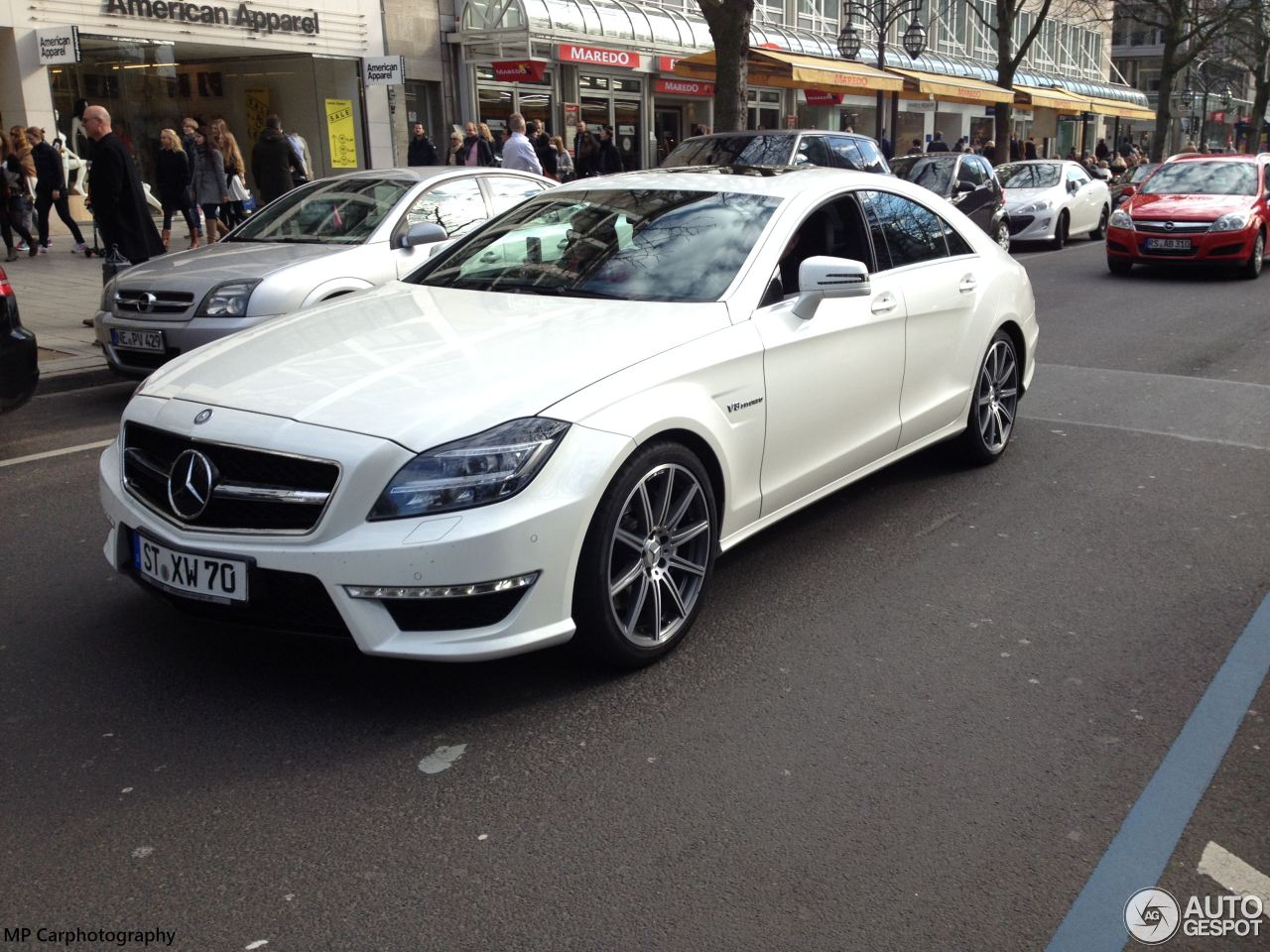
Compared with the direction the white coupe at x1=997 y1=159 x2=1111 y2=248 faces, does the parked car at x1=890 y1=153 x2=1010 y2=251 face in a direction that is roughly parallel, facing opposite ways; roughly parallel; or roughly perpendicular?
roughly parallel

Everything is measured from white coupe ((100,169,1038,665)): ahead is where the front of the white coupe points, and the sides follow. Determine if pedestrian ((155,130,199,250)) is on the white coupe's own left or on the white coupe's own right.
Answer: on the white coupe's own right

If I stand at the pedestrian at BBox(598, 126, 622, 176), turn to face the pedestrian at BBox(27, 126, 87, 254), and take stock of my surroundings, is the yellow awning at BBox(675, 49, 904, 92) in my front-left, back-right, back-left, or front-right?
back-left

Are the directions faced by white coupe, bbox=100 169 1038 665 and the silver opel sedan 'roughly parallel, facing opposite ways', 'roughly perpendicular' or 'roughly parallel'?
roughly parallel

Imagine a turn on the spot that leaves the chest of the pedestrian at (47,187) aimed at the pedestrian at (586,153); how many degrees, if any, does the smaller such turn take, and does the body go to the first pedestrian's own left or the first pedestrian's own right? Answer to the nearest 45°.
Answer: approximately 180°

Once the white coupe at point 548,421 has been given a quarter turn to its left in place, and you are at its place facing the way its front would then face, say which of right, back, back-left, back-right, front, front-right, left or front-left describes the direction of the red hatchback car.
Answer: left

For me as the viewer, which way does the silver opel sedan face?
facing the viewer and to the left of the viewer

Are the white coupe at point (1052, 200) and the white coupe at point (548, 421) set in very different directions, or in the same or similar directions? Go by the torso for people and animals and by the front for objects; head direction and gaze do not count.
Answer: same or similar directions

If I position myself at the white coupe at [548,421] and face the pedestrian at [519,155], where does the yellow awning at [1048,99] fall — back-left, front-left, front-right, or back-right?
front-right

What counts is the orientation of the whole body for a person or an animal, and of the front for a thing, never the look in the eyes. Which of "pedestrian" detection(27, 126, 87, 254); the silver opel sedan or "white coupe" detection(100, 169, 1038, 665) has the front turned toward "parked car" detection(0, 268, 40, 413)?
the silver opel sedan

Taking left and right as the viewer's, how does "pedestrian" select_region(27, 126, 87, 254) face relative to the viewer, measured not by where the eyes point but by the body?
facing to the left of the viewer

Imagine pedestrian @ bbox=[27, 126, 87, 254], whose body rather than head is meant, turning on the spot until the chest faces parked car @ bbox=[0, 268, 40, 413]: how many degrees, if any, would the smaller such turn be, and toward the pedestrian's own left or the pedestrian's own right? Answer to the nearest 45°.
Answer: approximately 90° to the pedestrian's own left

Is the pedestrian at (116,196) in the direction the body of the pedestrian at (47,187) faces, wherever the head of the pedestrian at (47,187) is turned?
no

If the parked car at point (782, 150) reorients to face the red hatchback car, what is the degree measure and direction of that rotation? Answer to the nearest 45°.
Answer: approximately 135° to its left

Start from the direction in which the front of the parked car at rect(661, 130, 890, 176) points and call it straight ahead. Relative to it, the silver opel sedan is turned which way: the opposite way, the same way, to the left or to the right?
the same way
